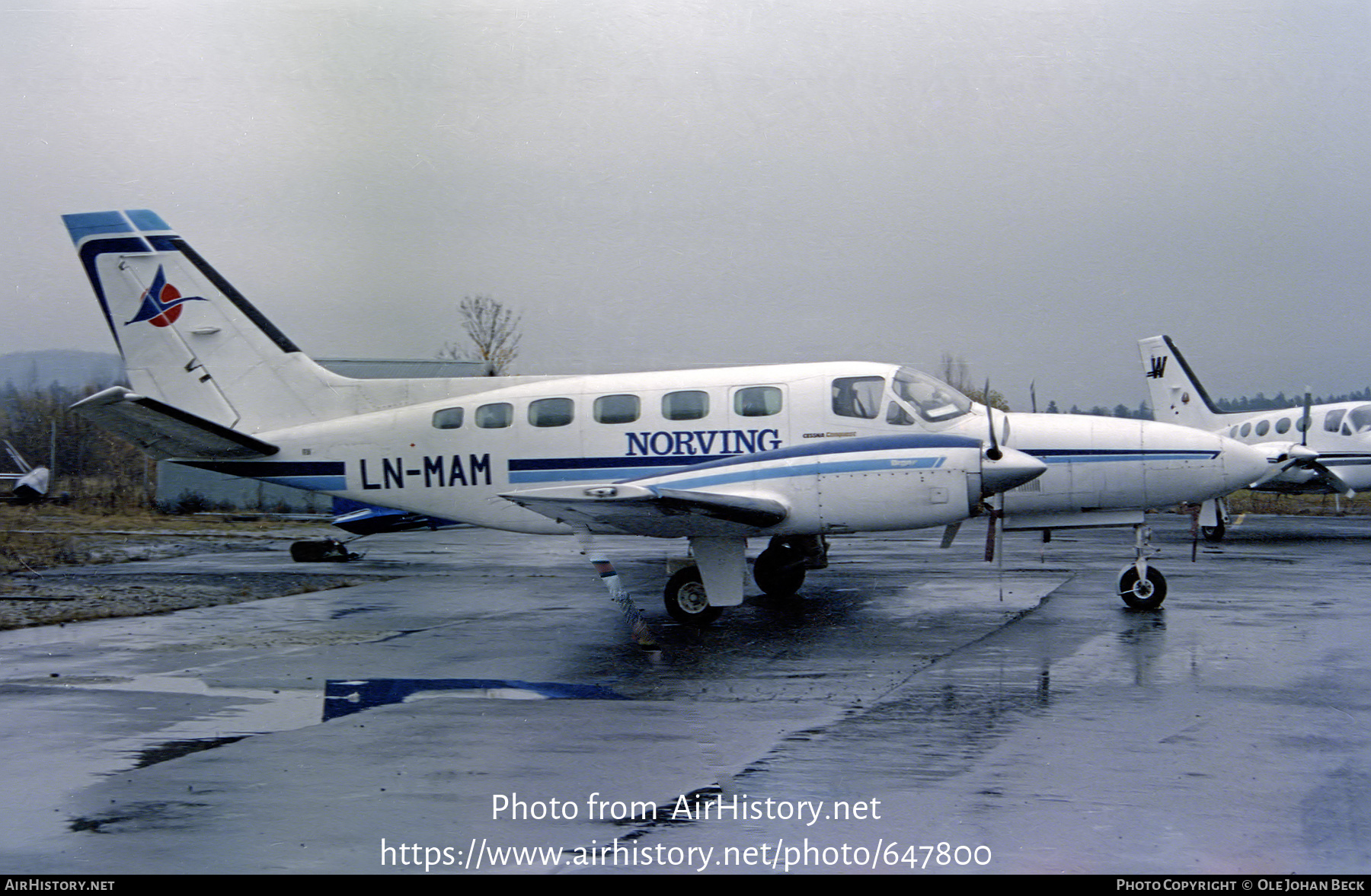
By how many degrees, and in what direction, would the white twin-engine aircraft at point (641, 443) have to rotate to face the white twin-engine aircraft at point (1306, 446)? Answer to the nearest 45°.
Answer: approximately 45° to its left

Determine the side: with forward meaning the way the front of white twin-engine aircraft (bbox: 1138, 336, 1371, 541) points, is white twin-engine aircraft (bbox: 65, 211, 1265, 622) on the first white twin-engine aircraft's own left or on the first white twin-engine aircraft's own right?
on the first white twin-engine aircraft's own right

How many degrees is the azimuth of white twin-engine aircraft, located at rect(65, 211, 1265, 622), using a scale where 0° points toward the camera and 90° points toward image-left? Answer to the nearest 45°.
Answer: approximately 270°

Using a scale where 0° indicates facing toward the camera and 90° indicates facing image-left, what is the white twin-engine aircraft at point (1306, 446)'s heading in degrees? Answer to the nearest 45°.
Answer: approximately 315°
